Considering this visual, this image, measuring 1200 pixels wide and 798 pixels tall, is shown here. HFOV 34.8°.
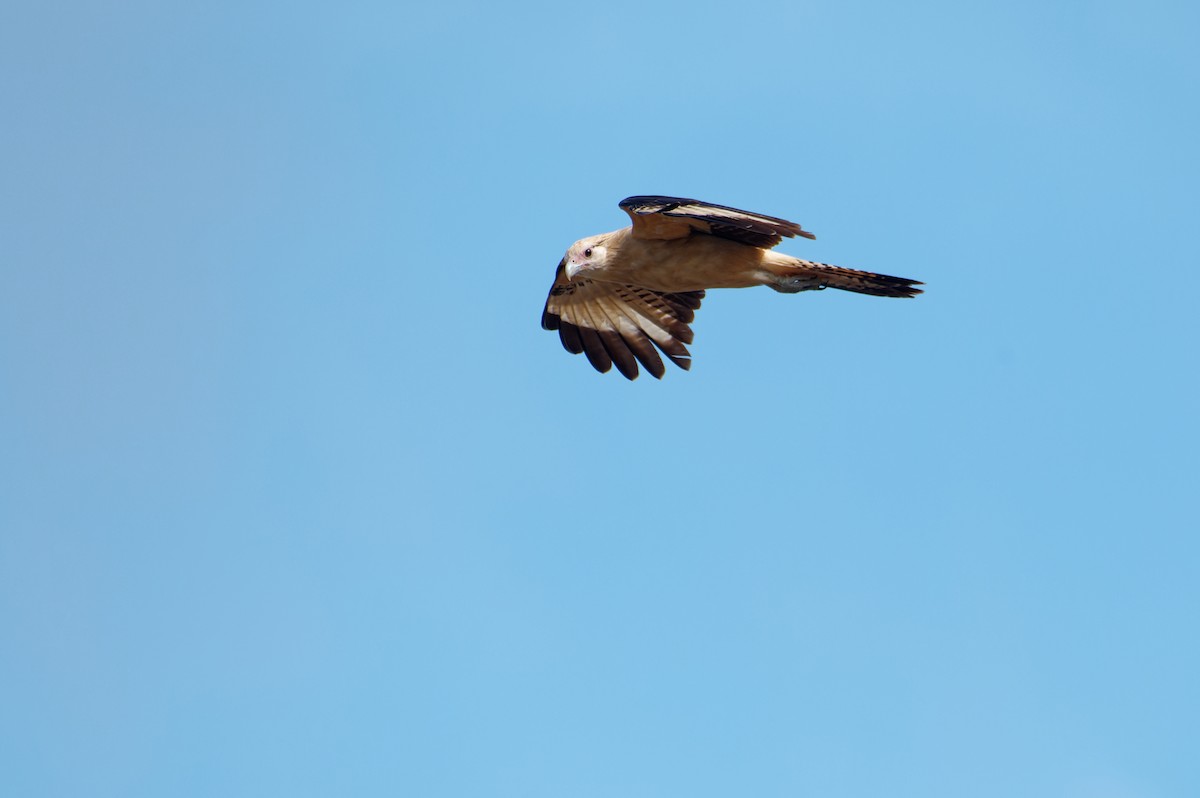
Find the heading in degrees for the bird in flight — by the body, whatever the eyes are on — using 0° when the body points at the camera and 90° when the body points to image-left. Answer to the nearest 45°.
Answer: approximately 90°
